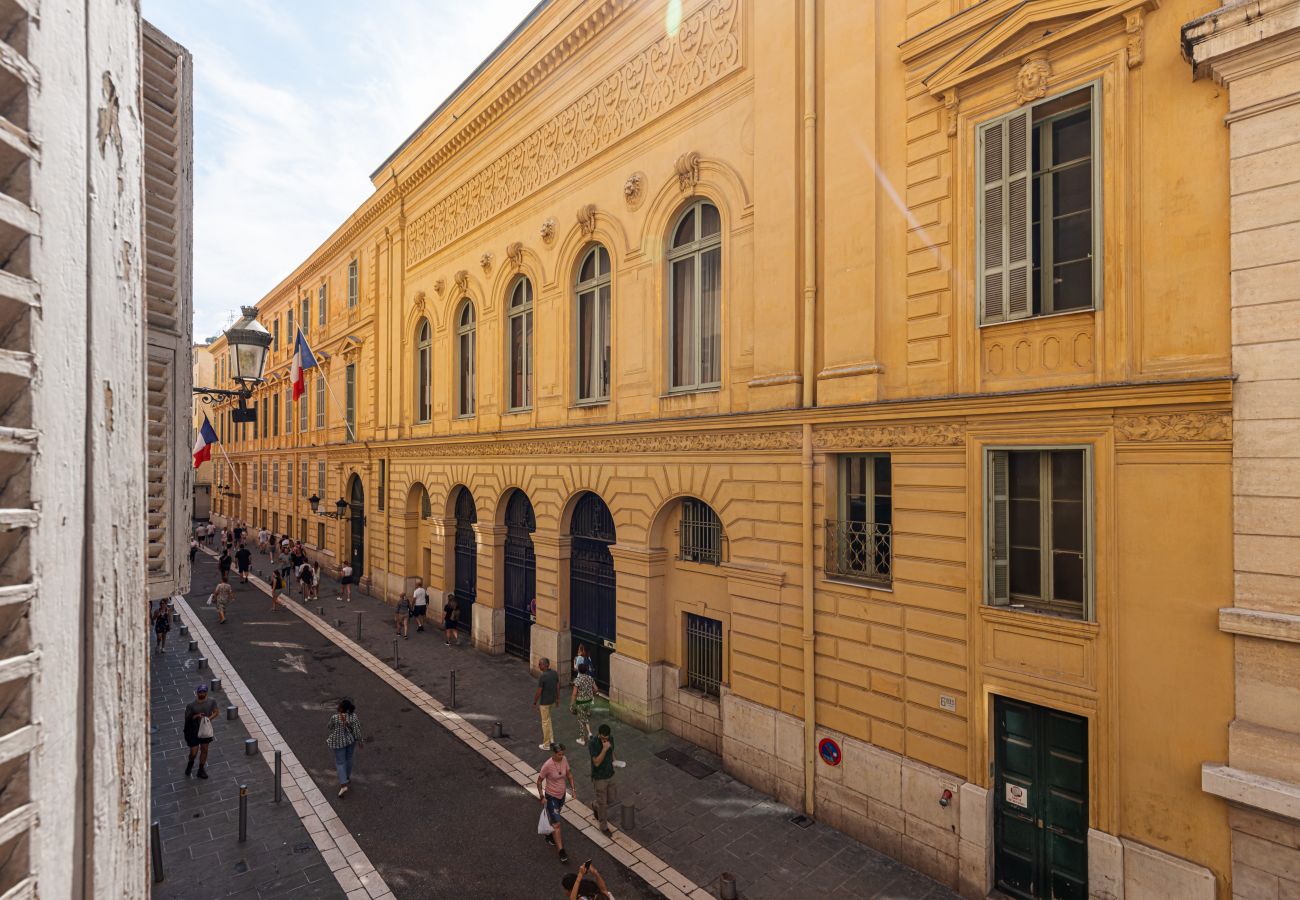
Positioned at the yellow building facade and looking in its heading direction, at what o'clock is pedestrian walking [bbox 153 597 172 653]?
The pedestrian walking is roughly at 2 o'clock from the yellow building facade.

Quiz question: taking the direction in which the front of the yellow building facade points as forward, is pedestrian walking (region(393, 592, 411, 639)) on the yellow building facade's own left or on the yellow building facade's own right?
on the yellow building facade's own right

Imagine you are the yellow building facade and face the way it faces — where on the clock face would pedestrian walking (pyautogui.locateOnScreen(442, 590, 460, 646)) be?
The pedestrian walking is roughly at 3 o'clock from the yellow building facade.

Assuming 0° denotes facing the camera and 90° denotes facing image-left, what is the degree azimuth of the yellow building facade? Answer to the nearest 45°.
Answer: approximately 45°

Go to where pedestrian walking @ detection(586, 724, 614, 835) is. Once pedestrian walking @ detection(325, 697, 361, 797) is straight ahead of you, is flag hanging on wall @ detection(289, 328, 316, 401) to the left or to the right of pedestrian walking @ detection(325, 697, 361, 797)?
right

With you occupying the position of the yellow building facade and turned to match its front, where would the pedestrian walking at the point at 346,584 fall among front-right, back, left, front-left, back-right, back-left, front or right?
right

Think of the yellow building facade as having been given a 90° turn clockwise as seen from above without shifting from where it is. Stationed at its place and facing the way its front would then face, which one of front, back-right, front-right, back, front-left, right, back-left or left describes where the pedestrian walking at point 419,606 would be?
front

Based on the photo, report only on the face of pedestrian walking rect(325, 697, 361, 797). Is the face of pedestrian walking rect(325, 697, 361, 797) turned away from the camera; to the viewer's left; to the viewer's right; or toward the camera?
away from the camera
